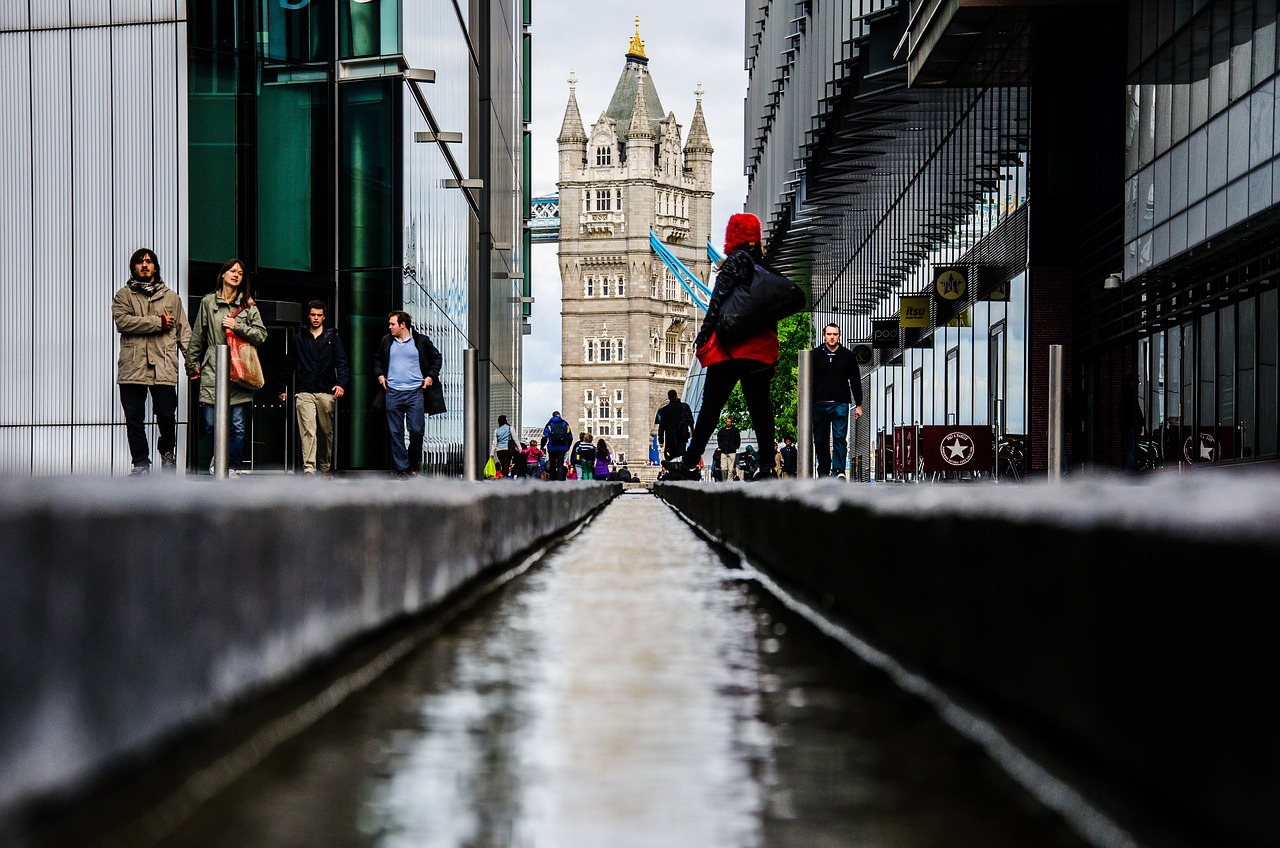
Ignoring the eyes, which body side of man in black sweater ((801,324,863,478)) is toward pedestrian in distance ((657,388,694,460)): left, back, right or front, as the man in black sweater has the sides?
back

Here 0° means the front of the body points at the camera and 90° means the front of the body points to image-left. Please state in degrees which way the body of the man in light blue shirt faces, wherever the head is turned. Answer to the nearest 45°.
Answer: approximately 0°

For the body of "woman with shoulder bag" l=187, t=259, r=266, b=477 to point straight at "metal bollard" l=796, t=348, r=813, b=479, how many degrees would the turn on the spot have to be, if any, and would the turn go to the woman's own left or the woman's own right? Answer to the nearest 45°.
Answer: approximately 45° to the woman's own left

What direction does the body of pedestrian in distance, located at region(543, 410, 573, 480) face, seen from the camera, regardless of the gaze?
away from the camera

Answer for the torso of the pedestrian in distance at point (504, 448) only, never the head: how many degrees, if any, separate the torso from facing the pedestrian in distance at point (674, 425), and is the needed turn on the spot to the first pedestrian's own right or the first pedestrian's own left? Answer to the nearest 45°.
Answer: approximately 180°

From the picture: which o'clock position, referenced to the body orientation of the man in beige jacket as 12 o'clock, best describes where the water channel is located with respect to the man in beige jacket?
The water channel is roughly at 12 o'clock from the man in beige jacket.

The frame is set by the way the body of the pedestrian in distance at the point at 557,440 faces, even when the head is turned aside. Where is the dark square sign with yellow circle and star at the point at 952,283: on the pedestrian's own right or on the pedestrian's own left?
on the pedestrian's own right
